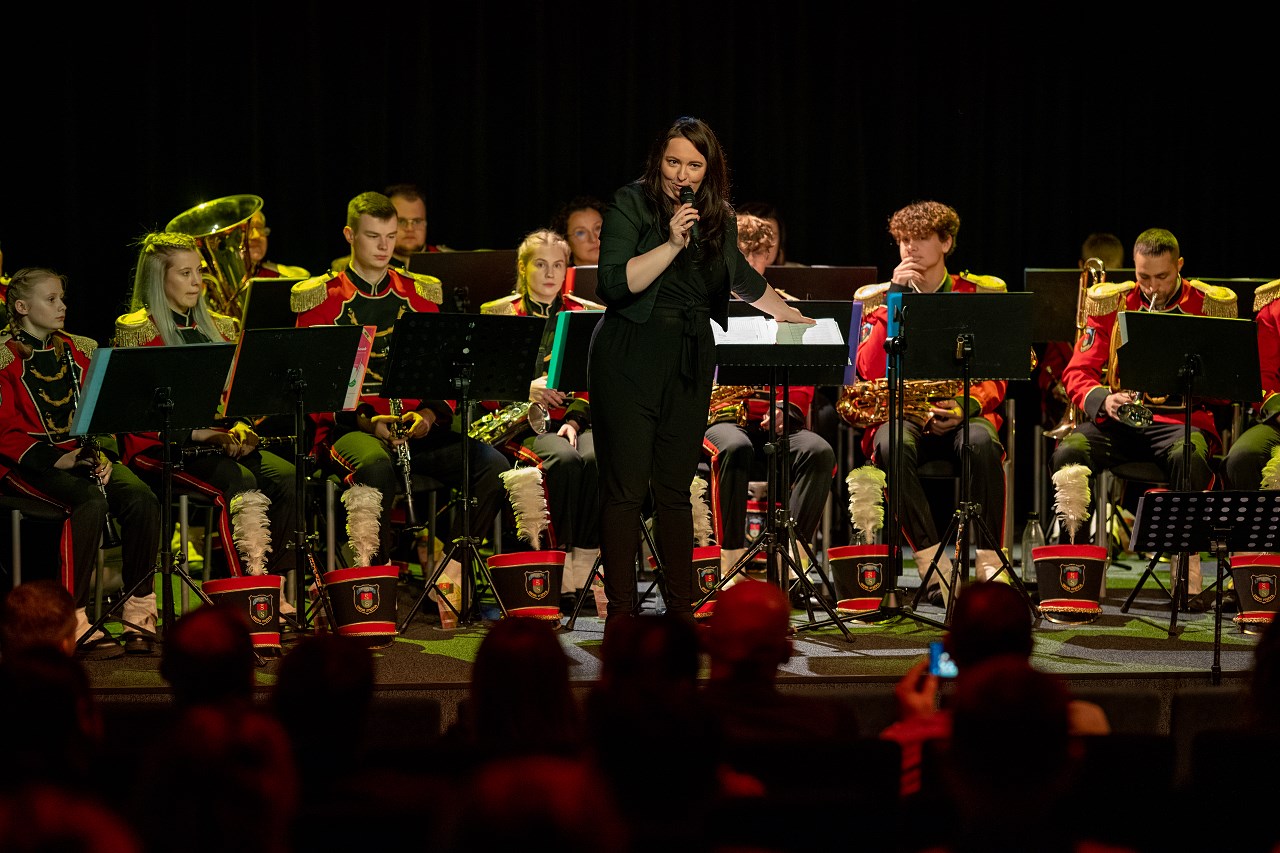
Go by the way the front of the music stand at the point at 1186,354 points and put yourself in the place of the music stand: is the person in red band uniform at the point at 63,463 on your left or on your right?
on your left

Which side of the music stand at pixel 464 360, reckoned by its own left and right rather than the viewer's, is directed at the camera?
back

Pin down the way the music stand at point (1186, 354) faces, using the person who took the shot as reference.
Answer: facing away from the viewer

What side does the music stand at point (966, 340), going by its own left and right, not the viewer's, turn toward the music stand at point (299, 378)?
left

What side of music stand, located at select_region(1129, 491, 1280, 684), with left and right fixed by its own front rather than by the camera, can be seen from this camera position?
back

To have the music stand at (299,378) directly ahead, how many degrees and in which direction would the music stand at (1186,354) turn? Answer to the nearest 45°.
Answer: approximately 135° to its left

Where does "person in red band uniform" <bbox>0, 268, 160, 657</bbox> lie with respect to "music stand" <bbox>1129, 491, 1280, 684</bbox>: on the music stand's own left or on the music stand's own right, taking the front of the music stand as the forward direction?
on the music stand's own left

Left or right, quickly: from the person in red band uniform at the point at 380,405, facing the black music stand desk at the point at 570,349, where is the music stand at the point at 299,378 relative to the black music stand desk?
right
